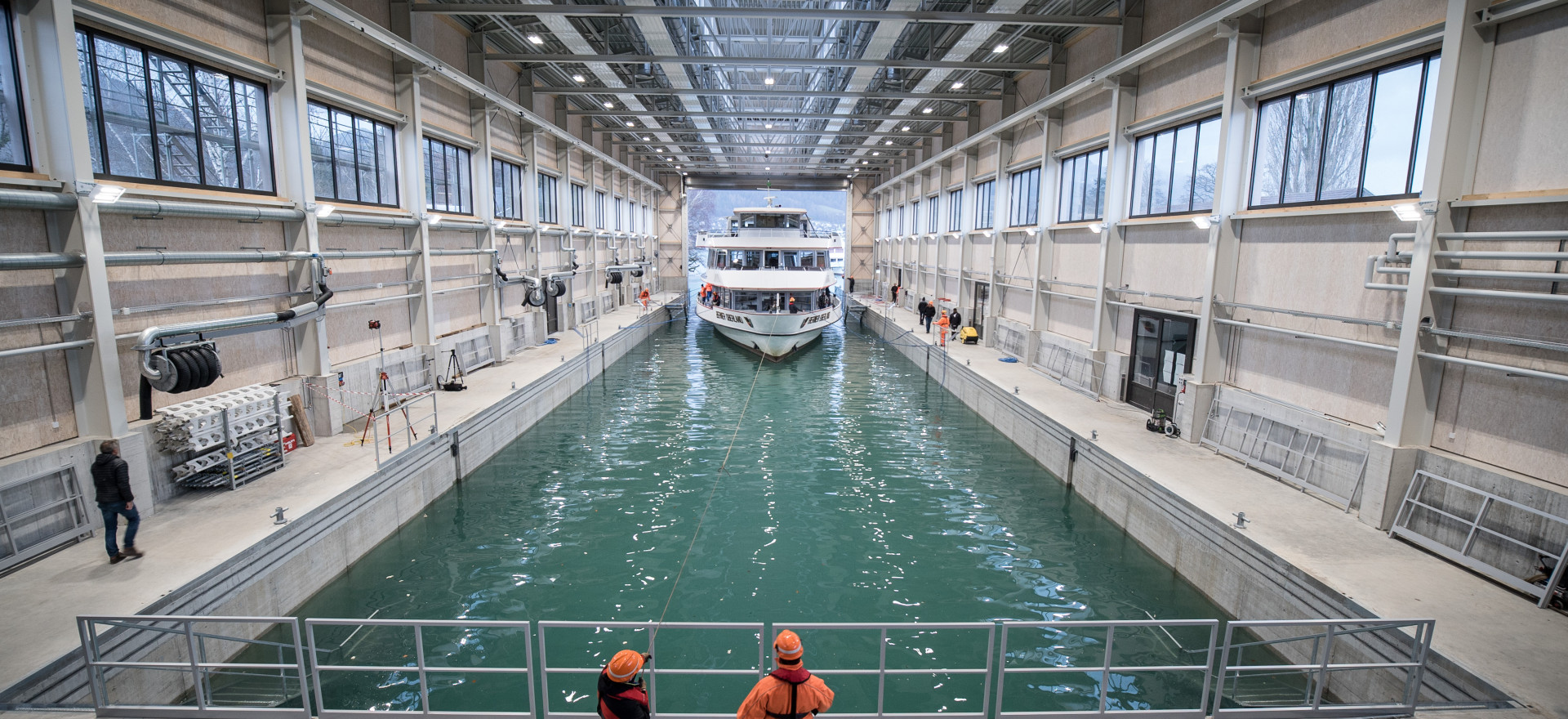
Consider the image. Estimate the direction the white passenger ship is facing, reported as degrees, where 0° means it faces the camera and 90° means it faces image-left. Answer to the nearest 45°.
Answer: approximately 0°

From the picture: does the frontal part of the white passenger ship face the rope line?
yes

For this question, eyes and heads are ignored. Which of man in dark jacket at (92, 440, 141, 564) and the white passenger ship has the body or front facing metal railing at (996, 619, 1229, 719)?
the white passenger ship

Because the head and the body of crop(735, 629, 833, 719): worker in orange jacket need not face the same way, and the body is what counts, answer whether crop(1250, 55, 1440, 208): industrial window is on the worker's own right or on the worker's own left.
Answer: on the worker's own right

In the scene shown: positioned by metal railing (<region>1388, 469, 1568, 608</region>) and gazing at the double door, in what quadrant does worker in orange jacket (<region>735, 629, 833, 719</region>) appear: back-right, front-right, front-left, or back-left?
back-left

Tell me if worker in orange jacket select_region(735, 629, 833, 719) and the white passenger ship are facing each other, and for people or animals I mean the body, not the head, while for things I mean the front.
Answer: yes

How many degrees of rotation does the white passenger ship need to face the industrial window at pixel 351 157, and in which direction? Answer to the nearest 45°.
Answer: approximately 45° to its right

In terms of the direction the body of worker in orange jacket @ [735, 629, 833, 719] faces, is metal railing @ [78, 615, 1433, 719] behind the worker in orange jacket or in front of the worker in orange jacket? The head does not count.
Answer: in front

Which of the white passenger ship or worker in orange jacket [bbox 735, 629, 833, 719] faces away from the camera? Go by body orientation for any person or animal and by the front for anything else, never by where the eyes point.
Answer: the worker in orange jacket

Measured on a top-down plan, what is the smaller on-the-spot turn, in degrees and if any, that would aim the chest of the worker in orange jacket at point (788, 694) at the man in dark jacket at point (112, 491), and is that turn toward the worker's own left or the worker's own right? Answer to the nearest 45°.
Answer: approximately 45° to the worker's own left

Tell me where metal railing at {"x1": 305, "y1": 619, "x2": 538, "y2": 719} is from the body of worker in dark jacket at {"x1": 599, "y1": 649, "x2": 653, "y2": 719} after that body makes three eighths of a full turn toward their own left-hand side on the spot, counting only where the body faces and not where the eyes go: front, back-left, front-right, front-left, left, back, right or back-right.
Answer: front-right

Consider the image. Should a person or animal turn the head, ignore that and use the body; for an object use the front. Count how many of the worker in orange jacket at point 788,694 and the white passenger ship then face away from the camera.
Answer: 1

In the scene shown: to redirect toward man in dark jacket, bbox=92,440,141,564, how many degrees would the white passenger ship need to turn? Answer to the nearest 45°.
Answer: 0° — it already faces them

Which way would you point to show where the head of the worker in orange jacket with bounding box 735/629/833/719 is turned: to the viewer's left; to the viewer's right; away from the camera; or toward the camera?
away from the camera

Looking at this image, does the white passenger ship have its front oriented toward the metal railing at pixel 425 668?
yes
